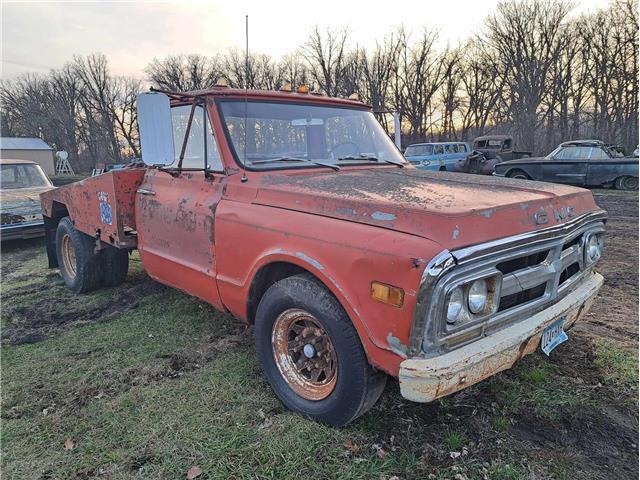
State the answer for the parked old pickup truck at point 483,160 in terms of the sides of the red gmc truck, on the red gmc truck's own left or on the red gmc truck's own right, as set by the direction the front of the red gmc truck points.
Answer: on the red gmc truck's own left

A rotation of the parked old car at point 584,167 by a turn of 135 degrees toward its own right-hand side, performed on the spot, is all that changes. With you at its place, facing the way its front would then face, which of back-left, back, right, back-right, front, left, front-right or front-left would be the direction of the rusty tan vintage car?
back

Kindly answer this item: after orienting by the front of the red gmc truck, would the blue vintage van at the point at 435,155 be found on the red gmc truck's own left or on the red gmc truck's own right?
on the red gmc truck's own left

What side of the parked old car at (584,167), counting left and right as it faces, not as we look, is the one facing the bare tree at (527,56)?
right

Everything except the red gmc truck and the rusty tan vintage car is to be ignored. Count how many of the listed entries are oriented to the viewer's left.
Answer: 0

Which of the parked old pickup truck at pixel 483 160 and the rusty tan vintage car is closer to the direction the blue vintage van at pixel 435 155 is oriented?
the rusty tan vintage car

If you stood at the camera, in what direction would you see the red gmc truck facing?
facing the viewer and to the right of the viewer

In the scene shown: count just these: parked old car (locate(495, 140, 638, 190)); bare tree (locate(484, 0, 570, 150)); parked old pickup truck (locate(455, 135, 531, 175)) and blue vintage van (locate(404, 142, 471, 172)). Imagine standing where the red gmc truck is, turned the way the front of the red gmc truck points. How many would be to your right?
0

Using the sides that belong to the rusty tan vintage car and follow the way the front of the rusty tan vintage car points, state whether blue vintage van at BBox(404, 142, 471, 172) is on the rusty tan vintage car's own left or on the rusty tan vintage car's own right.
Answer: on the rusty tan vintage car's own left

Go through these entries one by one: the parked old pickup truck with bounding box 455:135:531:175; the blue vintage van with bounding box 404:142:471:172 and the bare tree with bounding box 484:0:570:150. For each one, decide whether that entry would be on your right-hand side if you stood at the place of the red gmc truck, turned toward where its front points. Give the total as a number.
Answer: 0

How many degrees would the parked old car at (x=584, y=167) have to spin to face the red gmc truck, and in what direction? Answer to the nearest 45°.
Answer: approximately 90° to its left

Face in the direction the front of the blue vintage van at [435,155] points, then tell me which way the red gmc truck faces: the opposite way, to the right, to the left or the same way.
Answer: to the left

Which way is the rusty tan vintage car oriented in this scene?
toward the camera

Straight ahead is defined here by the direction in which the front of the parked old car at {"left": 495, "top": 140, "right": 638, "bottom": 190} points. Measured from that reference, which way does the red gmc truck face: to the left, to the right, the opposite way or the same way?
the opposite way

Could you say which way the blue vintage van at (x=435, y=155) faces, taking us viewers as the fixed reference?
facing the viewer and to the left of the viewer

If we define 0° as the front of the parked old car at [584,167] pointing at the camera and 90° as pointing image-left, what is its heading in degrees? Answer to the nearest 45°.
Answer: approximately 90°
